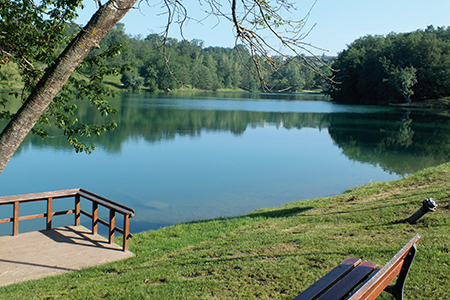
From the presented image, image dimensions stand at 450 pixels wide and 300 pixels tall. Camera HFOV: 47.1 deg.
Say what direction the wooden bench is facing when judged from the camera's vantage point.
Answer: facing away from the viewer and to the left of the viewer
